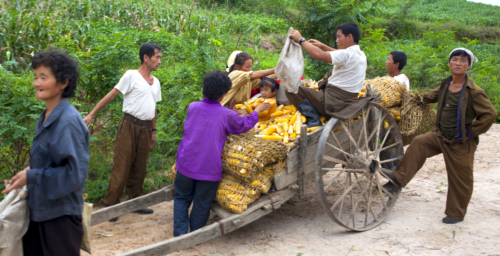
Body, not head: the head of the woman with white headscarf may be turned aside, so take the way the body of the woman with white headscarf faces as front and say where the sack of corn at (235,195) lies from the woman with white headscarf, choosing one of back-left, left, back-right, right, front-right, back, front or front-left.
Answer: right

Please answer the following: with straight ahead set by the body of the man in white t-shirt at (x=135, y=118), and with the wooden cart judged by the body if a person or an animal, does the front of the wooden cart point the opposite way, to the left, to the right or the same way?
to the right

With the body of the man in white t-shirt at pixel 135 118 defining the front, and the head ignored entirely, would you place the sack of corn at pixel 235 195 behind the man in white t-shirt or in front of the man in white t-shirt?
in front

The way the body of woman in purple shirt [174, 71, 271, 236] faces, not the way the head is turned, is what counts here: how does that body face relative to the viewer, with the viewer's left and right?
facing away from the viewer and to the right of the viewer

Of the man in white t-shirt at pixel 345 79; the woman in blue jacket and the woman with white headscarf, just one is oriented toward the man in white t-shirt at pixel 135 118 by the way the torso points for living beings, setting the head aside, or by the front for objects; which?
the man in white t-shirt at pixel 345 79

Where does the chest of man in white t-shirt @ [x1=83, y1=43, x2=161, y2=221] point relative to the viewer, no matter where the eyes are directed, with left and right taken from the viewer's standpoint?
facing the viewer and to the right of the viewer

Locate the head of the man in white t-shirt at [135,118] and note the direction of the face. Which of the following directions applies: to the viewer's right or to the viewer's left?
to the viewer's right

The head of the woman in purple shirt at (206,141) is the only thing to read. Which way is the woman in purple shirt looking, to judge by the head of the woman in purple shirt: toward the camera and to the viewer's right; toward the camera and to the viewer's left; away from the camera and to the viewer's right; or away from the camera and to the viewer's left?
away from the camera and to the viewer's right

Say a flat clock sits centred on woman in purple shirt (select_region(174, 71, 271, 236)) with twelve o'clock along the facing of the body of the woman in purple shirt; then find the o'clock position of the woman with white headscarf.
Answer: The woman with white headscarf is roughly at 11 o'clock from the woman in purple shirt.

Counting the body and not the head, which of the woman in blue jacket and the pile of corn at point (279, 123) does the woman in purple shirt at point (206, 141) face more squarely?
the pile of corn

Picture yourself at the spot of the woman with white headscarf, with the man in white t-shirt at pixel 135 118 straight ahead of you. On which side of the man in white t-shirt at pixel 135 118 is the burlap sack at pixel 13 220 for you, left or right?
left

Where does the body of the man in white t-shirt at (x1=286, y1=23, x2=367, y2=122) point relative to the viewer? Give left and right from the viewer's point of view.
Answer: facing to the left of the viewer

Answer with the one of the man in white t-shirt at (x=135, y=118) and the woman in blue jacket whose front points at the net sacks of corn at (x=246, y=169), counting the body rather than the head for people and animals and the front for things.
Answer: the man in white t-shirt
